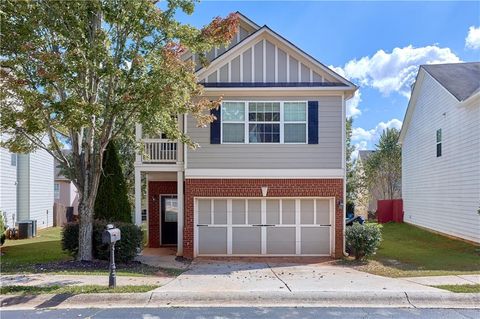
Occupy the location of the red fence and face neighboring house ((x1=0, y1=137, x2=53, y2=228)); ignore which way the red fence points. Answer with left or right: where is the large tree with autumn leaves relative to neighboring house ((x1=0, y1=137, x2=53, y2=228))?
left

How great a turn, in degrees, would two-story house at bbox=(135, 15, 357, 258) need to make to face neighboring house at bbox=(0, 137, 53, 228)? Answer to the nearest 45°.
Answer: approximately 135° to its right

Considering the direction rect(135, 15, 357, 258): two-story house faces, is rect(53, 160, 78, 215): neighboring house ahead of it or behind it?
behind

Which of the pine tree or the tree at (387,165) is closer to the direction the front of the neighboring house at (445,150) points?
the pine tree

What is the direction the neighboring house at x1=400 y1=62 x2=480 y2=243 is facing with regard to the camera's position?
facing the viewer and to the right of the viewer

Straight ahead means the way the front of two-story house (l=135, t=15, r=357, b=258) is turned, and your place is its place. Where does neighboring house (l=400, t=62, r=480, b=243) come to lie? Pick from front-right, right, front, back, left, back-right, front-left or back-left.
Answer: back-left

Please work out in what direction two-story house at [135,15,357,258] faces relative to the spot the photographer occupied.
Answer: facing the viewer

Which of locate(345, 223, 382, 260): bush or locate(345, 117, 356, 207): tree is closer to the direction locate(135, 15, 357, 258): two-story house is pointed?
the bush

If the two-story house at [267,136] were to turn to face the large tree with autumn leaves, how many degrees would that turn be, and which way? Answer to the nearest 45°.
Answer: approximately 45° to its right

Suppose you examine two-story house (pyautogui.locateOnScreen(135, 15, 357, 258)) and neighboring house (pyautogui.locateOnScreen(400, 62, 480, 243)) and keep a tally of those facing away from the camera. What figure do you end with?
0
